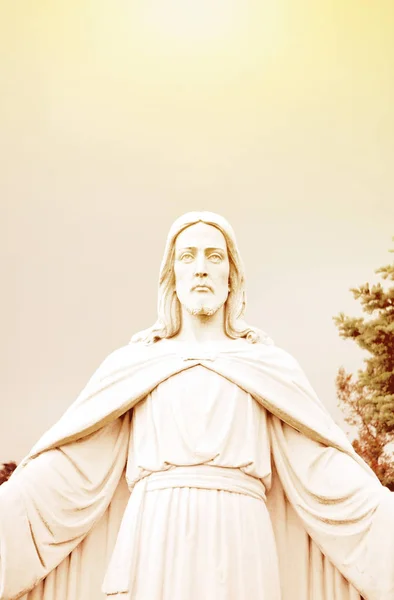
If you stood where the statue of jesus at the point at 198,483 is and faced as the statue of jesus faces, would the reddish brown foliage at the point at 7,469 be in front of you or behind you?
behind

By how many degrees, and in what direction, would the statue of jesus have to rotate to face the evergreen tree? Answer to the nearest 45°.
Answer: approximately 135° to its left

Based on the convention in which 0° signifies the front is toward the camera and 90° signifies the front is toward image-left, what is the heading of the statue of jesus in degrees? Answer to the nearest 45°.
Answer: approximately 0°
